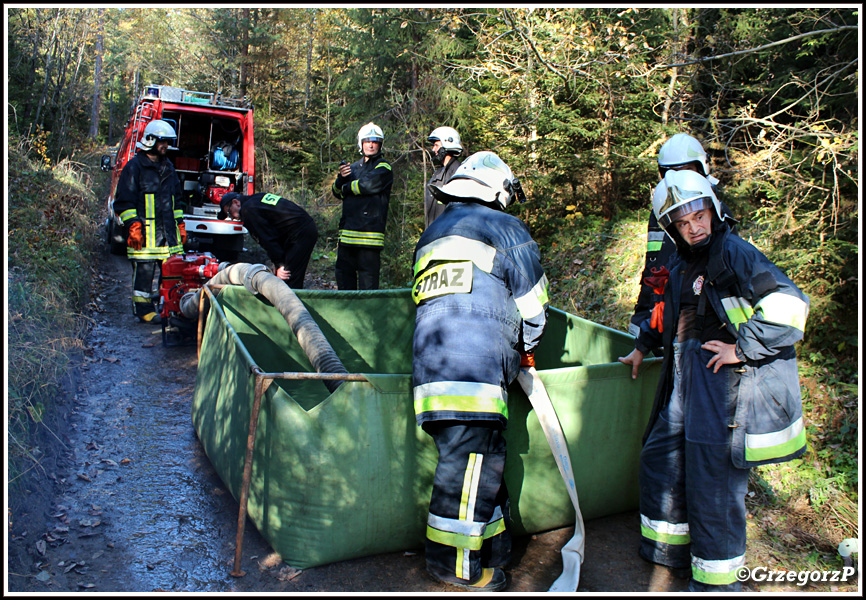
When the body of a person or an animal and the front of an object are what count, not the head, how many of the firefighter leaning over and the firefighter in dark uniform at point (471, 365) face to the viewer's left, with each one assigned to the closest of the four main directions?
1

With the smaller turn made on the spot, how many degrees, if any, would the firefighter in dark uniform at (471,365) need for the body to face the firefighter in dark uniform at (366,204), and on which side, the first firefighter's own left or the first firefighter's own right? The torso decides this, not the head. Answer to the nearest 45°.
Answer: approximately 45° to the first firefighter's own left

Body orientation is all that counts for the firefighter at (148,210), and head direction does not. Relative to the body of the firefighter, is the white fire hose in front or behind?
in front

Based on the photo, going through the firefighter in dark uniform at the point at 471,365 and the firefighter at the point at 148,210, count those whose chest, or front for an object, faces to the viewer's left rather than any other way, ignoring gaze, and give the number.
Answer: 0

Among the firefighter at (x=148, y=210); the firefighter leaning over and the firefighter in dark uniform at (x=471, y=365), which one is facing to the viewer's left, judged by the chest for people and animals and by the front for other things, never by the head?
the firefighter leaning over

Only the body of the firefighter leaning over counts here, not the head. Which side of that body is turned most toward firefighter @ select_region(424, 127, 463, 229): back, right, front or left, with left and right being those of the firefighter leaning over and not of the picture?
back

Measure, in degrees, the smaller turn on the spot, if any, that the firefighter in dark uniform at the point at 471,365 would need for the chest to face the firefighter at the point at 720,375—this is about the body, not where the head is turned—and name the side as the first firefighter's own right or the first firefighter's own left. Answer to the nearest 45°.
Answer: approximately 45° to the first firefighter's own right

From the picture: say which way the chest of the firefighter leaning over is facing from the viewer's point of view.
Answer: to the viewer's left

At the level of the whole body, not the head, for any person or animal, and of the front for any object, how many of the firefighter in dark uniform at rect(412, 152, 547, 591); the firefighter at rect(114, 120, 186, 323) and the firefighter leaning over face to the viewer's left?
1

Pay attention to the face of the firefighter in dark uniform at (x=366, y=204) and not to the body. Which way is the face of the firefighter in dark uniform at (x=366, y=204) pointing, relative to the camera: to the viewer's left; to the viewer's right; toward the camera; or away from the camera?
toward the camera

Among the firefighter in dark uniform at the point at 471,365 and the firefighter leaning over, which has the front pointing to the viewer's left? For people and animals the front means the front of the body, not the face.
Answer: the firefighter leaning over

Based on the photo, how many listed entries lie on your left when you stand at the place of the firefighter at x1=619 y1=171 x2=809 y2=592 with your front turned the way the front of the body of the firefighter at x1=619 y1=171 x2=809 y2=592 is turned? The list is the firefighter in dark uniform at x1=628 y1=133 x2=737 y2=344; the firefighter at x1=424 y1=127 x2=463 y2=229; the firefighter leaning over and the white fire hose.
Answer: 0

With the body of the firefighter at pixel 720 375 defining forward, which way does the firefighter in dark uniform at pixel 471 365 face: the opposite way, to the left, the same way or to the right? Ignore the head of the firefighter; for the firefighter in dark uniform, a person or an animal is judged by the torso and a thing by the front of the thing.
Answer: the opposite way

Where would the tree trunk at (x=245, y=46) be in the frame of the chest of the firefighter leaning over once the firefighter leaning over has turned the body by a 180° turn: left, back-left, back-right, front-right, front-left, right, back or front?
left

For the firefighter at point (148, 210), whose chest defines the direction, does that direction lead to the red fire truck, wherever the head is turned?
no
